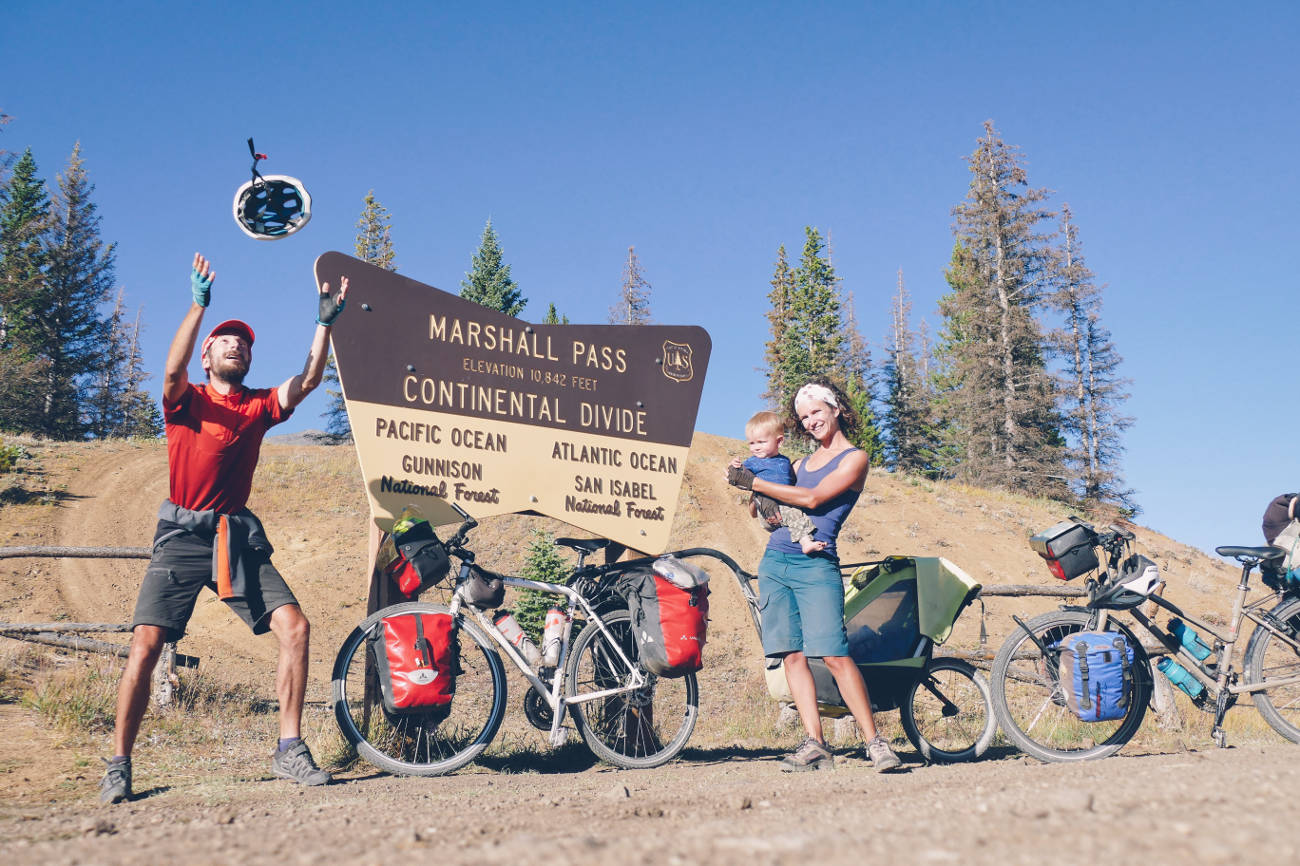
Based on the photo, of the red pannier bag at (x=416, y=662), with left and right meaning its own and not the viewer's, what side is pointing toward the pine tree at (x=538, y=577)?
back

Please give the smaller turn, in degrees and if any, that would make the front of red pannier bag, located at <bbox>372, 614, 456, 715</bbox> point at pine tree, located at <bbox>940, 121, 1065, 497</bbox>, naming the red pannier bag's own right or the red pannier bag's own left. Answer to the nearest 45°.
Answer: approximately 135° to the red pannier bag's own left

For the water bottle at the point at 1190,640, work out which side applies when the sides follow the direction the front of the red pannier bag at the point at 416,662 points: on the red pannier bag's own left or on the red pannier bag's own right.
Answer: on the red pannier bag's own left

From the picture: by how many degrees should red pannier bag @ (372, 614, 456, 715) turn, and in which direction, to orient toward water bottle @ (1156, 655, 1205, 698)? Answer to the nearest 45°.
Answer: approximately 90° to its left

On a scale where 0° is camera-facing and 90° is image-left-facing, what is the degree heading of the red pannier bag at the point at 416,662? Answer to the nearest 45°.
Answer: approximately 0°

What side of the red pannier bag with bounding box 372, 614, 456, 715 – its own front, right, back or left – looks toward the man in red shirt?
right

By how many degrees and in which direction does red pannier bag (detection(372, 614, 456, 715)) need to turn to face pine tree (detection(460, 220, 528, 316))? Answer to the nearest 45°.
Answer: approximately 180°

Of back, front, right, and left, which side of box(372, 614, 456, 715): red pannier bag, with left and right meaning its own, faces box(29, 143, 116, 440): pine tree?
back

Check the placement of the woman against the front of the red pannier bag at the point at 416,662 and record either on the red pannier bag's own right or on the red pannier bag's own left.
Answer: on the red pannier bag's own left

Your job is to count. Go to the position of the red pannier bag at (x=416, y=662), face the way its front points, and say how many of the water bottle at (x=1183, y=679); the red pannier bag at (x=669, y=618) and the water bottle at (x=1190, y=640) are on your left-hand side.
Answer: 3
